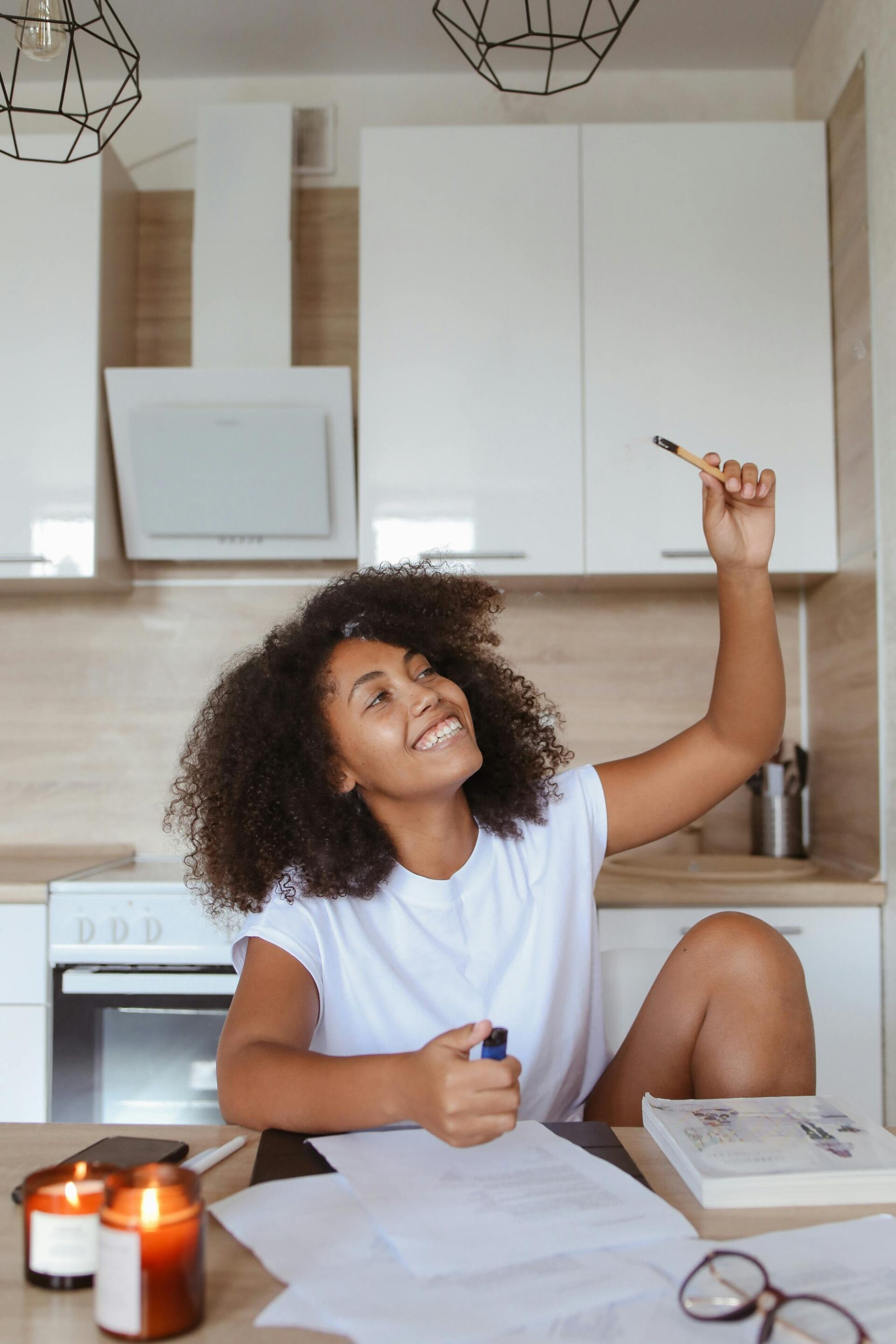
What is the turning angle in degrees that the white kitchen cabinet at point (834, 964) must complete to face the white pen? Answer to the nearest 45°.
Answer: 0° — it already faces it

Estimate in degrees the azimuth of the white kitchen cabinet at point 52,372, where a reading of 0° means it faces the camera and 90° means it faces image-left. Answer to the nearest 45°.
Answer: approximately 0°

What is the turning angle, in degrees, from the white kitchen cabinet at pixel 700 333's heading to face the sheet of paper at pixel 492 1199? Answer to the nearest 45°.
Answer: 0° — it already faces it

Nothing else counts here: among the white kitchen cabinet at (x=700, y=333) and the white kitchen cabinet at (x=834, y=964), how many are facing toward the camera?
2

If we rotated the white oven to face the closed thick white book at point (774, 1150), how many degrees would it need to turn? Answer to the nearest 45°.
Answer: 0° — it already faces it
